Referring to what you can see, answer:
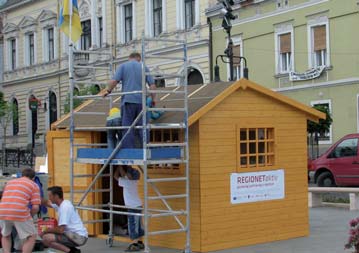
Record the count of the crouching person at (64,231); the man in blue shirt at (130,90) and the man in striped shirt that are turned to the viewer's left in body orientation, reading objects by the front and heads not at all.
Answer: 1

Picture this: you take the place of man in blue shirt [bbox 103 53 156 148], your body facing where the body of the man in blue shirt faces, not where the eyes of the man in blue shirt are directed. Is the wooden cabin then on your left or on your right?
on your right

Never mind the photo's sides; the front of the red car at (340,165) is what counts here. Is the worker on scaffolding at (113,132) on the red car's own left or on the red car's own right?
on the red car's own left

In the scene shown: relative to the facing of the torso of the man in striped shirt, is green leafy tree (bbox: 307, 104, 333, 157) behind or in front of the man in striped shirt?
in front

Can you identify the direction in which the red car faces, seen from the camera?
facing to the left of the viewer

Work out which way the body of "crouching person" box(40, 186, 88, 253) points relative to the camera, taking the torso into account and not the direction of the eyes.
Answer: to the viewer's left

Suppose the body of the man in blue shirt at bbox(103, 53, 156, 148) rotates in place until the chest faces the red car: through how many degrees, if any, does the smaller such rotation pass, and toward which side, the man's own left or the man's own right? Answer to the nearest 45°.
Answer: approximately 45° to the man's own right

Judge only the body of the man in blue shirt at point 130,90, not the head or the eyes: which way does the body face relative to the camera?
away from the camera

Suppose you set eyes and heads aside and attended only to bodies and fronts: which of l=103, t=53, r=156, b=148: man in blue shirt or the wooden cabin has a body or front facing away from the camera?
the man in blue shirt

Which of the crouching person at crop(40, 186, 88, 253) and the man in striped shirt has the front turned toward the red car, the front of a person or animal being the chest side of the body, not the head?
the man in striped shirt
